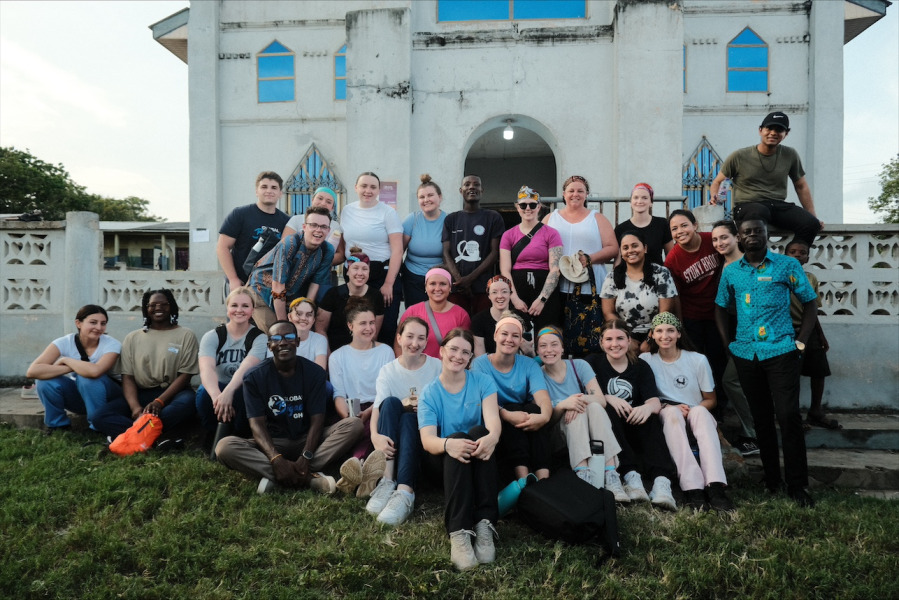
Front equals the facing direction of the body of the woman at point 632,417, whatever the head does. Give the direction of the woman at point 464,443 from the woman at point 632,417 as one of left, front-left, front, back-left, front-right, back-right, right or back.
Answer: front-right

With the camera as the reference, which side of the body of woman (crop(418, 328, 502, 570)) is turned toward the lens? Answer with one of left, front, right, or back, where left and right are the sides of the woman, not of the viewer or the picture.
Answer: front

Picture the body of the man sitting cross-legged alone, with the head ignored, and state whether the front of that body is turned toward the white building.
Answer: no

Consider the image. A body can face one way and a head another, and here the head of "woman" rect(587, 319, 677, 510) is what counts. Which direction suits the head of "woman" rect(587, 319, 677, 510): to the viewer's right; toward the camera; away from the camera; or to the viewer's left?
toward the camera

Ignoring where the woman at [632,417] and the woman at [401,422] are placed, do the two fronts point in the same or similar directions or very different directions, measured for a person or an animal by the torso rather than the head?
same or similar directions

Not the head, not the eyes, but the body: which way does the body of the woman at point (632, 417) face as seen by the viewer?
toward the camera

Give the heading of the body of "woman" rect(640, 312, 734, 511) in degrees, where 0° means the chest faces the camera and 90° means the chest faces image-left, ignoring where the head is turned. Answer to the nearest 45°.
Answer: approximately 0°

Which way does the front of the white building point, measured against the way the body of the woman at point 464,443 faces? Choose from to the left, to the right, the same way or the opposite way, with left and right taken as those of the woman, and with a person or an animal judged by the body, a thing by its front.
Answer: the same way

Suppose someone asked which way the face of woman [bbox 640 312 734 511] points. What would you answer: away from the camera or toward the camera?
toward the camera

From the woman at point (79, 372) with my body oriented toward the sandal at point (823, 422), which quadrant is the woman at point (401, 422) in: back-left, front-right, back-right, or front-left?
front-right

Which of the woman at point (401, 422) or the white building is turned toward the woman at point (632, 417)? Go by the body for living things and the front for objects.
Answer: the white building

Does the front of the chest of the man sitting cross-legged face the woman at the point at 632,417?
no

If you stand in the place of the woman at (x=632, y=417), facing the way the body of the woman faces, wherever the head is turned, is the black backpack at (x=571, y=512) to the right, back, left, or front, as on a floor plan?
front

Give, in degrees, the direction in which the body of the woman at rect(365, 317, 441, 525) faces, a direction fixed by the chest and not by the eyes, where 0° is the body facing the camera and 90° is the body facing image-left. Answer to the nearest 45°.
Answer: approximately 0°

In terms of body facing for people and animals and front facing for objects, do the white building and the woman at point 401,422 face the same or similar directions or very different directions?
same or similar directions

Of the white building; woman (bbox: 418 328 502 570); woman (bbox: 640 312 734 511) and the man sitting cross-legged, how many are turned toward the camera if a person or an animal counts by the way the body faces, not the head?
4

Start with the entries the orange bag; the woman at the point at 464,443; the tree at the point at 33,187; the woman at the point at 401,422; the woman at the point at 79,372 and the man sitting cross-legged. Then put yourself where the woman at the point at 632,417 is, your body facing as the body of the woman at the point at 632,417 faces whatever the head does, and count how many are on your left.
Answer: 0
